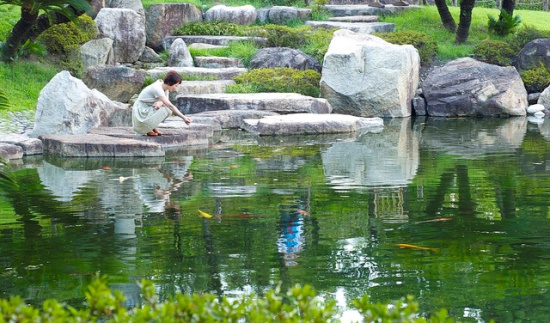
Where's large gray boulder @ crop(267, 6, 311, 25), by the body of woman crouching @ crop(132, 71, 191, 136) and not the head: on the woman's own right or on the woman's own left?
on the woman's own left

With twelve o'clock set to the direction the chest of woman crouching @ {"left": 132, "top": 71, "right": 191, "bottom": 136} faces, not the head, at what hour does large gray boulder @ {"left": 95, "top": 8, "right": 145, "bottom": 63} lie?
The large gray boulder is roughly at 9 o'clock from the woman crouching.

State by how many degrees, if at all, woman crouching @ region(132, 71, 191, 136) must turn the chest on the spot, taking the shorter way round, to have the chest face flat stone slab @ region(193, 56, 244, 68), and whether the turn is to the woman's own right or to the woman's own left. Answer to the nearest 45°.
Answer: approximately 90° to the woman's own left

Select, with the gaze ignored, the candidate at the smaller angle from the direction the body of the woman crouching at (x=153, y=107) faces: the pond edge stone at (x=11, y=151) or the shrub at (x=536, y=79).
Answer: the shrub

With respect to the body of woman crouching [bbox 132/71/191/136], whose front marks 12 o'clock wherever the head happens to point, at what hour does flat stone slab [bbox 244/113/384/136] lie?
The flat stone slab is roughly at 11 o'clock from the woman crouching.

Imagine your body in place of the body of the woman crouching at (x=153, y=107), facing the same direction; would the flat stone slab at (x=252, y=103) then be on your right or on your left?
on your left

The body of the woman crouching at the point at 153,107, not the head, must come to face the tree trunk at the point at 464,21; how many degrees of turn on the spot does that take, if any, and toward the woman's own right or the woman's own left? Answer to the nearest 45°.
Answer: approximately 45° to the woman's own left

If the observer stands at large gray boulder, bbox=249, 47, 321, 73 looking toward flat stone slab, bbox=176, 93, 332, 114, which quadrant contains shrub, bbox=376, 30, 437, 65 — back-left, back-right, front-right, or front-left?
back-left

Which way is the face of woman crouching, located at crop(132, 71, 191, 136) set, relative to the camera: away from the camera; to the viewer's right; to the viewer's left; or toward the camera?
to the viewer's right

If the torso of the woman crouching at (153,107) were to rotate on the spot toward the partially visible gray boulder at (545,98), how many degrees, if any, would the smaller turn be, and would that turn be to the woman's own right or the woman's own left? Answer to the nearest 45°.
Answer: approximately 45° to the woman's own left

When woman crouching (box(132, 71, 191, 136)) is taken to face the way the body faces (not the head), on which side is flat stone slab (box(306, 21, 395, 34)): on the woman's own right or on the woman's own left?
on the woman's own left

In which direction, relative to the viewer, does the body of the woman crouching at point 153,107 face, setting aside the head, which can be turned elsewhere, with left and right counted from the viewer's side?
facing to the right of the viewer
